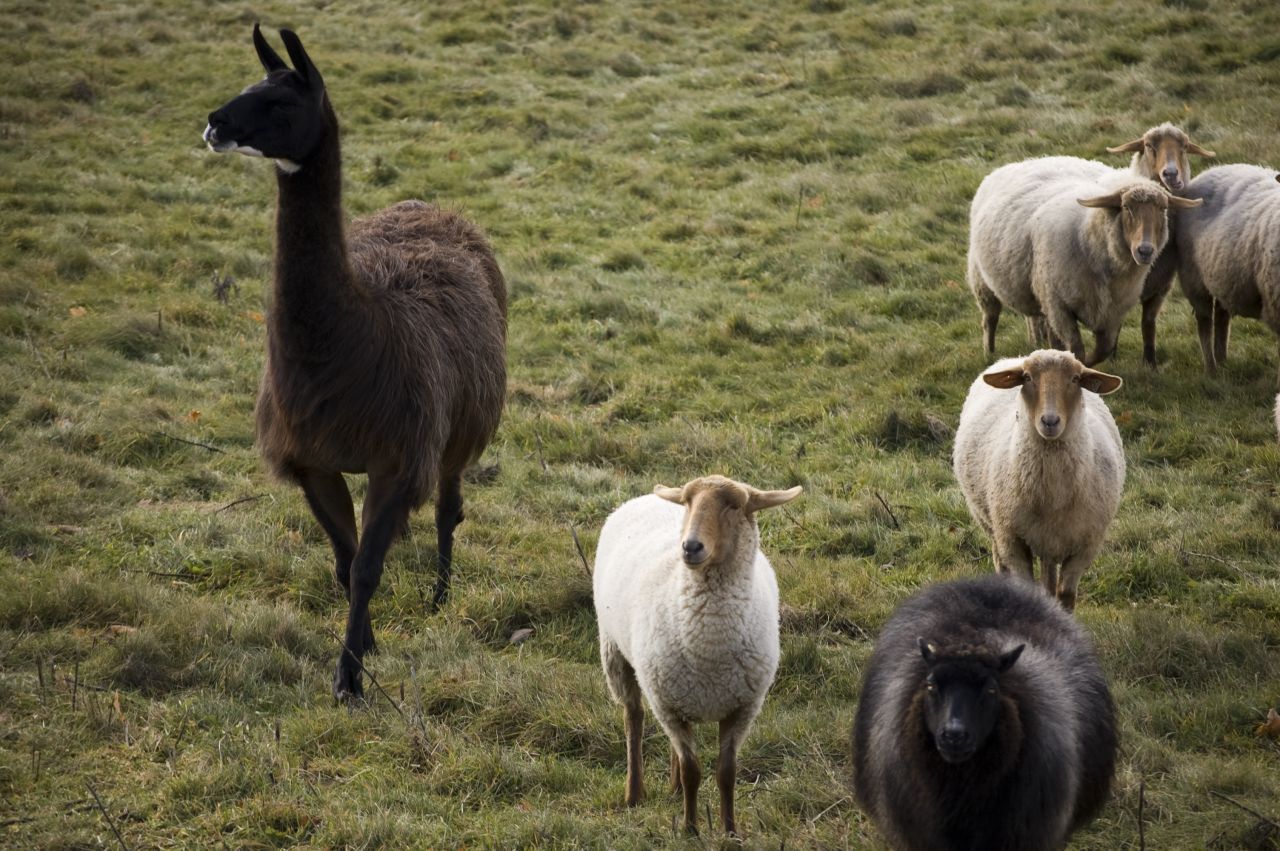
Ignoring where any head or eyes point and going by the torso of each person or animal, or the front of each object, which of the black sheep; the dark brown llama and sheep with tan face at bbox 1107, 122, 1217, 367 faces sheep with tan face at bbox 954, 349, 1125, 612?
sheep with tan face at bbox 1107, 122, 1217, 367

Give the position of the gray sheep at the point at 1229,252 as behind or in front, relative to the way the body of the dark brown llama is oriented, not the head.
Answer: behind

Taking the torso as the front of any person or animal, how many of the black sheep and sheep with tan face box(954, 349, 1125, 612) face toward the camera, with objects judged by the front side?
2

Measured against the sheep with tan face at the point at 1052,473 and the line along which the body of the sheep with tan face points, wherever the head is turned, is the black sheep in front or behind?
in front

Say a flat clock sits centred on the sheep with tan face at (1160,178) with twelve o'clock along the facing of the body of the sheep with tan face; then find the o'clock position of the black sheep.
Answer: The black sheep is roughly at 12 o'clock from the sheep with tan face.

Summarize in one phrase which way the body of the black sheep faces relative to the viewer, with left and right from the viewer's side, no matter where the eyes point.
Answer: facing the viewer

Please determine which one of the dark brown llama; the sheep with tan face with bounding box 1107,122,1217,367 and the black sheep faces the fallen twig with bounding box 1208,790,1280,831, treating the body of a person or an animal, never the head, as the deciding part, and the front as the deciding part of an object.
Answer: the sheep with tan face

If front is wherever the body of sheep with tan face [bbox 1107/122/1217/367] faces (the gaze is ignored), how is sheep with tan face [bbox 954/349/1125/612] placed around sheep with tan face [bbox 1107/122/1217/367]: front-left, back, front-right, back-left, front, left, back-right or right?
front

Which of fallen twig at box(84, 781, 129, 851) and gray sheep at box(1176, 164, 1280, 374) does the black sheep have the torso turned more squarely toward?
the fallen twig

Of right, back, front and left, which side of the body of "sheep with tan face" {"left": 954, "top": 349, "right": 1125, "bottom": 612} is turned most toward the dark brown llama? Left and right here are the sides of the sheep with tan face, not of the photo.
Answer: right

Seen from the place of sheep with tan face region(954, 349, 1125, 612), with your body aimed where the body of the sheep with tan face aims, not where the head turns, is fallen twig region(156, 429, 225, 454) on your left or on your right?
on your right

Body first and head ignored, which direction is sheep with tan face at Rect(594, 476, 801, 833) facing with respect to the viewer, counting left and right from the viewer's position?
facing the viewer and to the right of the viewer

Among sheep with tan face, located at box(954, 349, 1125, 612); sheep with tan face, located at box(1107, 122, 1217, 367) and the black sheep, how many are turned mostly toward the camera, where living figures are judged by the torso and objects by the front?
3

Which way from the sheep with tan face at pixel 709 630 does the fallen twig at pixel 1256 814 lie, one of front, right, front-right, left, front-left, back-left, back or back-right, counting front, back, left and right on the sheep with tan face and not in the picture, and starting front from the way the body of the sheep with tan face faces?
front-left
